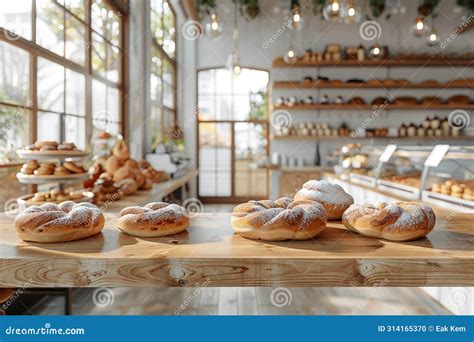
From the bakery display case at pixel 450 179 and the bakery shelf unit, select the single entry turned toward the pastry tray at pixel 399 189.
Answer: the bakery shelf unit

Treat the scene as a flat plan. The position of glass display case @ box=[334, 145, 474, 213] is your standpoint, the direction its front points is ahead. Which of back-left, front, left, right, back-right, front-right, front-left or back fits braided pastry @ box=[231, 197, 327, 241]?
front-left

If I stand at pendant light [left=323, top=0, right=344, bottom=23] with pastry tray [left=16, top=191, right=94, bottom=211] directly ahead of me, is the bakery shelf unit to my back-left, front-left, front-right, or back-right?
back-right

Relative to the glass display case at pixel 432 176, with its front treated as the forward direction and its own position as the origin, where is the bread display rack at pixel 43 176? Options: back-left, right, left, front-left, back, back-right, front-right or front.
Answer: front

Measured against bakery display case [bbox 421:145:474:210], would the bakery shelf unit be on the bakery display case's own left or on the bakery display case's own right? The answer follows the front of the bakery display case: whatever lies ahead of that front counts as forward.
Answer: on the bakery display case's own right

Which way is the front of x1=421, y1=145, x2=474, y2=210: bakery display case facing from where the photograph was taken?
facing the viewer and to the left of the viewer

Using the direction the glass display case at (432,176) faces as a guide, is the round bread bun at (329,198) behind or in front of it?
in front

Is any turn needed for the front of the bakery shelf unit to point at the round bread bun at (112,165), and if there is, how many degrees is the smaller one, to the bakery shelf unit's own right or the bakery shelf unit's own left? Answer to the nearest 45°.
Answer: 0° — it already faces it

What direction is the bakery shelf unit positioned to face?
toward the camera

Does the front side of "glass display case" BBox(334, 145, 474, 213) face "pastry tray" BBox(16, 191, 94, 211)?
yes

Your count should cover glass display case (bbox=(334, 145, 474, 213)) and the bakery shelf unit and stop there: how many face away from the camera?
0

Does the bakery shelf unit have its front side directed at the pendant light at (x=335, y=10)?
yes

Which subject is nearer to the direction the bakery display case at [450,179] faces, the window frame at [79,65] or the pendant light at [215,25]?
the window frame

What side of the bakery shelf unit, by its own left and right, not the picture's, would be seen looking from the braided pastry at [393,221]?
front

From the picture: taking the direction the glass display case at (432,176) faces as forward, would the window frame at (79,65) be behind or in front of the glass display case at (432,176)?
in front

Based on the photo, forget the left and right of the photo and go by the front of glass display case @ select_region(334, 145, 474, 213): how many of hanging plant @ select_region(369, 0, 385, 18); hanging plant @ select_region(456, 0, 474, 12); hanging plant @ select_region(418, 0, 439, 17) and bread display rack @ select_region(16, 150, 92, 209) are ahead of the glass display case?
1
